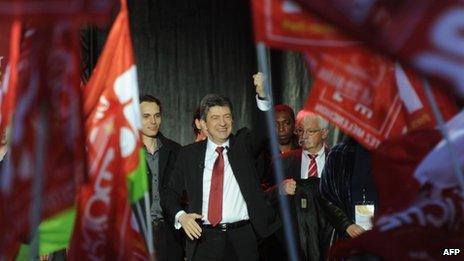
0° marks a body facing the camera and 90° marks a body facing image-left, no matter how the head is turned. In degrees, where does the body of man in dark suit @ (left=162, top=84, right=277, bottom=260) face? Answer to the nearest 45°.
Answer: approximately 0°

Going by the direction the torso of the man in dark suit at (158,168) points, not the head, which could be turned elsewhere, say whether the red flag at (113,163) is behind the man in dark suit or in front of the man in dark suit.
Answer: in front

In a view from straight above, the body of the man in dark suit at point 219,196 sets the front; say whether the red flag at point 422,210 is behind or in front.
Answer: in front

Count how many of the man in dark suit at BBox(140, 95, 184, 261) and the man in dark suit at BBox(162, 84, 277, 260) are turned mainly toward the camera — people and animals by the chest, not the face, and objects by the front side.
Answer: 2

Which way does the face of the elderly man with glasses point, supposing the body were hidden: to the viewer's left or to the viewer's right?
to the viewer's left
